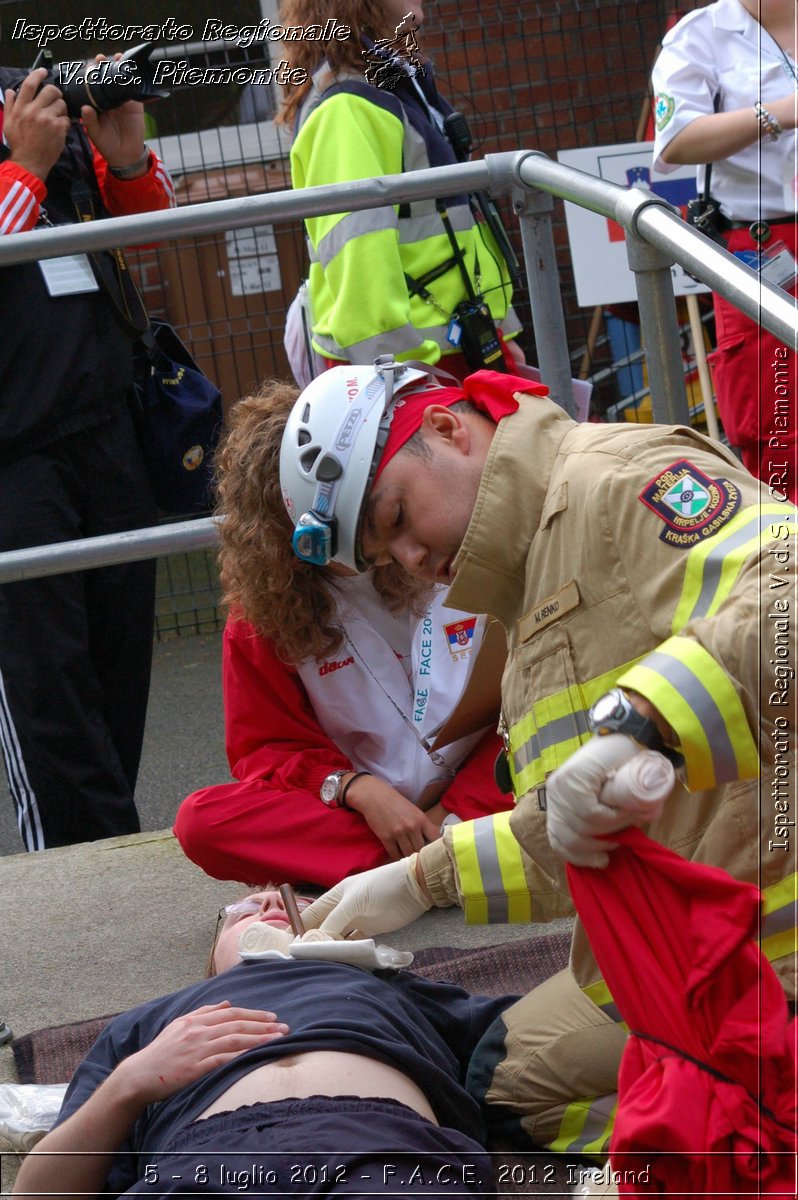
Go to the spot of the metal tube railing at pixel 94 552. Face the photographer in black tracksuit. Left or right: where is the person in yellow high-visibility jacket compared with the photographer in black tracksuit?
right

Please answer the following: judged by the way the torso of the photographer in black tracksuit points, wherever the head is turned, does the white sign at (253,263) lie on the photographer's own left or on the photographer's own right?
on the photographer's own left

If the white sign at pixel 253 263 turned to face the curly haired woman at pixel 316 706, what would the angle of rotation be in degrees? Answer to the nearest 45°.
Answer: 0° — it already faces them

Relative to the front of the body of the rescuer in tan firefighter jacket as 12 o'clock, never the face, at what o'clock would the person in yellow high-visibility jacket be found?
The person in yellow high-visibility jacket is roughly at 4 o'clock from the rescuer in tan firefighter jacket.

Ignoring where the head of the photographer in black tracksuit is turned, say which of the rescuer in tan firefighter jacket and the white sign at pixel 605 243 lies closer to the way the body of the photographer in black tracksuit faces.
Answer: the rescuer in tan firefighter jacket

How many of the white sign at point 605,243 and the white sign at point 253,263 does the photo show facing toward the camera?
2

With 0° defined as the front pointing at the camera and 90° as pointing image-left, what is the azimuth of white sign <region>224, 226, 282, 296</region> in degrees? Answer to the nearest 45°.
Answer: approximately 0°

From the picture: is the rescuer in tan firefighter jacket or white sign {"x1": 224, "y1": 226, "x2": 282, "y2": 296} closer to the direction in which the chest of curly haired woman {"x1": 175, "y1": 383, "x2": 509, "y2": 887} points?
the rescuer in tan firefighter jacket
